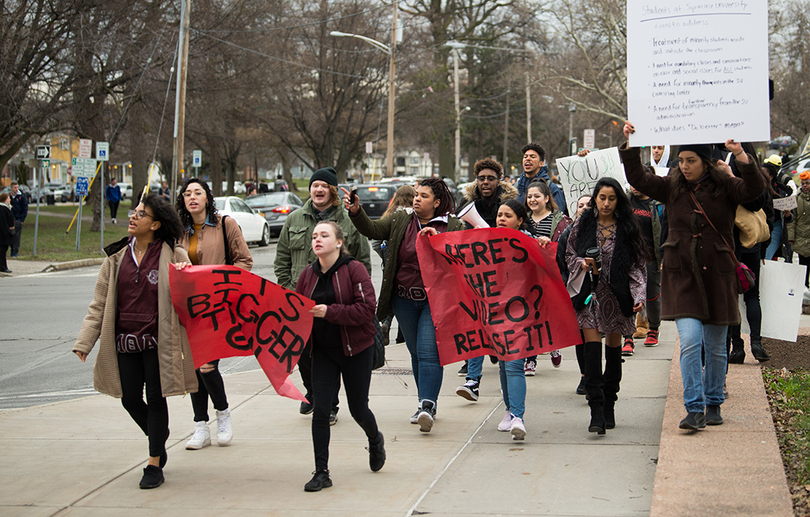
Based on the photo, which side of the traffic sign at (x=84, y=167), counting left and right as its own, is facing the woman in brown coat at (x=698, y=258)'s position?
front

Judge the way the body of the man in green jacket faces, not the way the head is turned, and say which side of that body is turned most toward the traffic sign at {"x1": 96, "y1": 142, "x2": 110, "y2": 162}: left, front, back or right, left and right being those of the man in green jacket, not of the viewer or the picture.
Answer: back

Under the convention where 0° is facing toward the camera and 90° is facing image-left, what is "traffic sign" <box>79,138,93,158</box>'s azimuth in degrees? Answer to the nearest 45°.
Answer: approximately 0°

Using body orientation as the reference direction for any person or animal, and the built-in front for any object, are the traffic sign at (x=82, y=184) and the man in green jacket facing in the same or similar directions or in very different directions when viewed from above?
same or similar directions

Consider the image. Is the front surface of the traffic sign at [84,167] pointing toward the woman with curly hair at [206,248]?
yes

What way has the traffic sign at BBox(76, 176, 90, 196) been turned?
toward the camera

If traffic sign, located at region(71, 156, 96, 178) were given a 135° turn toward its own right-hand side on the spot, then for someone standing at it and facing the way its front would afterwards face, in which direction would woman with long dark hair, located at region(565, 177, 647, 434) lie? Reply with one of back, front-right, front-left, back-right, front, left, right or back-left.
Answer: back-left

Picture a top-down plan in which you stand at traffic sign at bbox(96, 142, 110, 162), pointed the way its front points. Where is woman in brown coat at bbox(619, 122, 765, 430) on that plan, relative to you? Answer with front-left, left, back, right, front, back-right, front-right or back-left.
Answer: front

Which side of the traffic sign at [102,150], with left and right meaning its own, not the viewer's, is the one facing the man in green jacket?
front

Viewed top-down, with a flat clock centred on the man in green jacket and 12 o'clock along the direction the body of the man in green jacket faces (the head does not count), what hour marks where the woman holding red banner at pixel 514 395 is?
The woman holding red banner is roughly at 10 o'clock from the man in green jacket.

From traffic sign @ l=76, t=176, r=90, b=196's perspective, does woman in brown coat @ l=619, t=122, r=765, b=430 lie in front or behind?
in front

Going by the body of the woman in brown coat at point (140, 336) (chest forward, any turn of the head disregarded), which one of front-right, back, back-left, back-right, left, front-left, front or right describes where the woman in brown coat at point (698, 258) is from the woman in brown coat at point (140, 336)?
back-left

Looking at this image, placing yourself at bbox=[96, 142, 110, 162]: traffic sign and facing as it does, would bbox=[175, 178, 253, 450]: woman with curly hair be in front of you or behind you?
in front

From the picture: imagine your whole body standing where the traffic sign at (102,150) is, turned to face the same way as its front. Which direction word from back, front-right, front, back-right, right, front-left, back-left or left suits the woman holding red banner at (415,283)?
front

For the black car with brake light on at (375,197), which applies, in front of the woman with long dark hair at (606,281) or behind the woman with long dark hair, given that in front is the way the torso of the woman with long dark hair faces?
behind

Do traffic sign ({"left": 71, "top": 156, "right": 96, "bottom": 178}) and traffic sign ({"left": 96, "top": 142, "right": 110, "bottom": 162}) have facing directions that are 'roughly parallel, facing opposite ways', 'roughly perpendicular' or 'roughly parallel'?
roughly parallel

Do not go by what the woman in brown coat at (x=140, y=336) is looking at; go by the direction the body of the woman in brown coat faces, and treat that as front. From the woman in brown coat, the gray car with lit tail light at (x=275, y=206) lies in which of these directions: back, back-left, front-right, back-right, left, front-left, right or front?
back-right

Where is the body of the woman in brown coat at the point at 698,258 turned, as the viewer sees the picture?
toward the camera

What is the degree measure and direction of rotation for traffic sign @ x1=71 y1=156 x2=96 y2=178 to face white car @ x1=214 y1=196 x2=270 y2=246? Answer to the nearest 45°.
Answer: approximately 90° to its left
